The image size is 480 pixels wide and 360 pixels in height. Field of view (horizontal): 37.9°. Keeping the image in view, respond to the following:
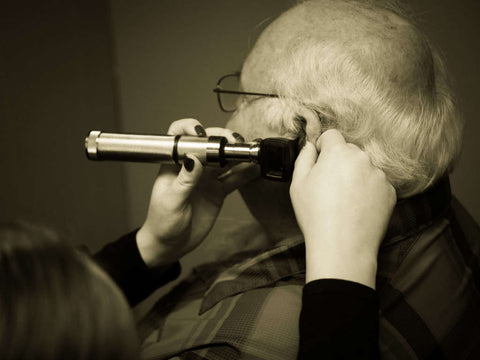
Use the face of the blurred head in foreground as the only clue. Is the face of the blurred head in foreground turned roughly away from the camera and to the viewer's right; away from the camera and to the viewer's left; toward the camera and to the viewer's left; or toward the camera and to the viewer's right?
away from the camera and to the viewer's right

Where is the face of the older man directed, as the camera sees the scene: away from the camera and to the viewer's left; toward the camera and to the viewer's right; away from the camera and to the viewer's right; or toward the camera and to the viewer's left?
away from the camera and to the viewer's left

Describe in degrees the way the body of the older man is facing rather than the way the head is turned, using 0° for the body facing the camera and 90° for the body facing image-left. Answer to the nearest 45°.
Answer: approximately 90°
